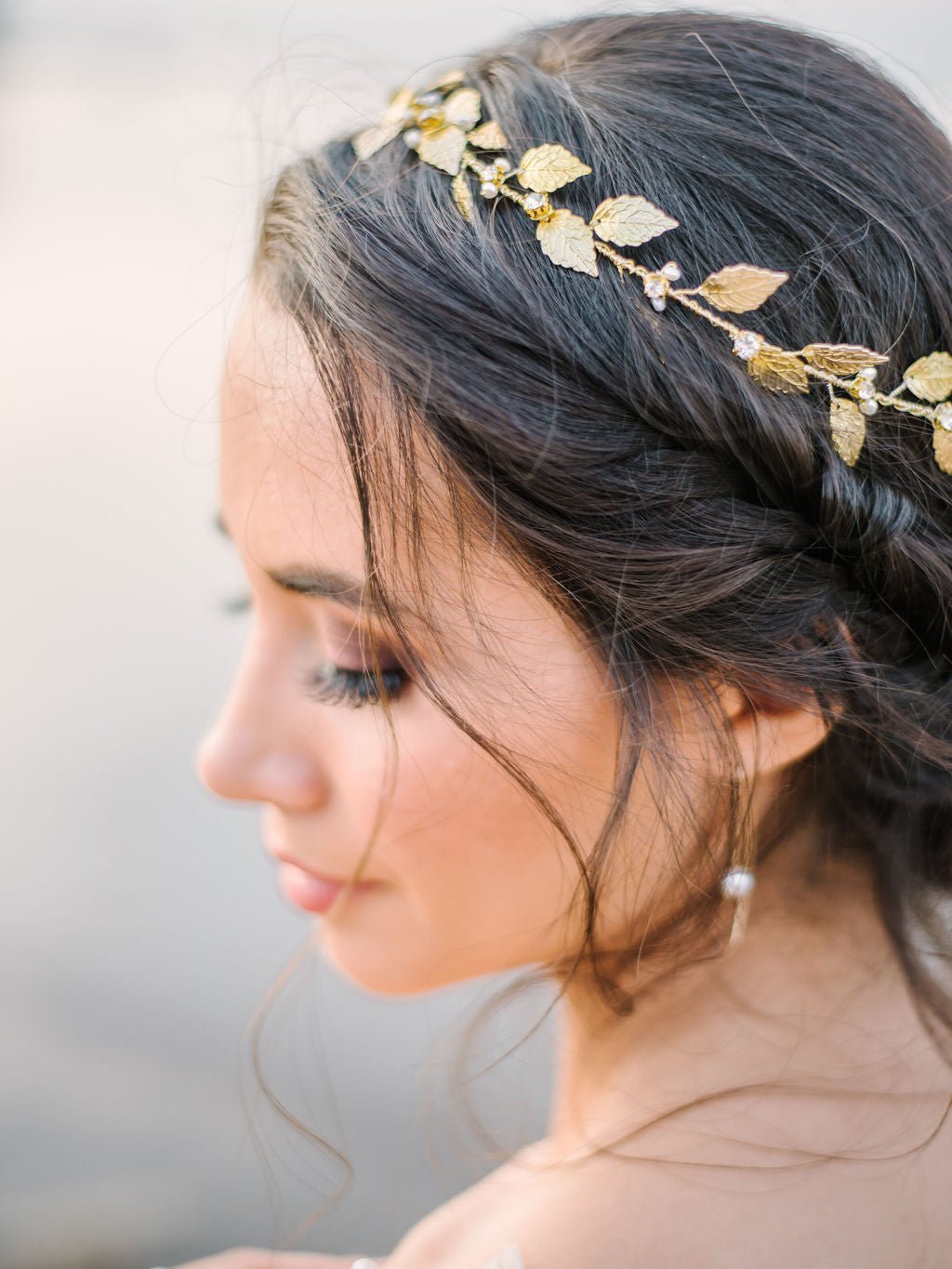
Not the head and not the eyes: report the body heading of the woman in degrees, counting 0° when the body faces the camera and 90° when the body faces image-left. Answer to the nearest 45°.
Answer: approximately 90°

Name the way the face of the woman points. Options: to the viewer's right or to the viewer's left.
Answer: to the viewer's left
